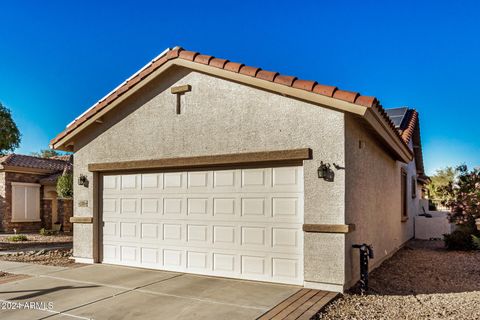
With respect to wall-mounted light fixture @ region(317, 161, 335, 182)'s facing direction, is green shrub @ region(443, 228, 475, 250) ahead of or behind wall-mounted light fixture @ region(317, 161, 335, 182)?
behind

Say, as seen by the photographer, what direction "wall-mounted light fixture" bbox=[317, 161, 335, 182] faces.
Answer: facing the viewer and to the left of the viewer

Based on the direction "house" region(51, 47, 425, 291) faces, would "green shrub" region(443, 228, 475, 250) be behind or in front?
behind

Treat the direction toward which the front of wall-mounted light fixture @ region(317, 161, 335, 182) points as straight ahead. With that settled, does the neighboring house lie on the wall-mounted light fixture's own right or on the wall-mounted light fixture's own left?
on the wall-mounted light fixture's own right
